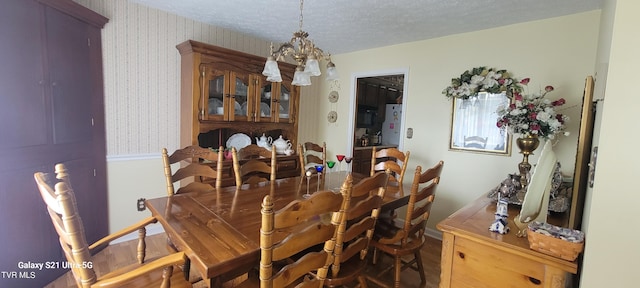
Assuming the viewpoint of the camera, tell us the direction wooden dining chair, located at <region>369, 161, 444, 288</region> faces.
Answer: facing away from the viewer and to the left of the viewer

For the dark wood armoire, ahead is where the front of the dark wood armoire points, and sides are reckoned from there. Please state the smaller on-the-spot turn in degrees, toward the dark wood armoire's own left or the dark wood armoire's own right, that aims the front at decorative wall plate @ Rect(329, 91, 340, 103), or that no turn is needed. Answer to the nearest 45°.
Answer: approximately 45° to the dark wood armoire's own left

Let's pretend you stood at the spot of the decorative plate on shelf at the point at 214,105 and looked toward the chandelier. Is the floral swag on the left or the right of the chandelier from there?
left

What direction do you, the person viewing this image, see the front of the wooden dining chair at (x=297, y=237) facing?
facing away from the viewer and to the left of the viewer

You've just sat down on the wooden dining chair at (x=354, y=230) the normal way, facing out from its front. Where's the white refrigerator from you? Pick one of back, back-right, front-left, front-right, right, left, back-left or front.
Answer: front-right

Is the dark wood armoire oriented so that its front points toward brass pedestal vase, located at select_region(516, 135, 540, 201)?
yes

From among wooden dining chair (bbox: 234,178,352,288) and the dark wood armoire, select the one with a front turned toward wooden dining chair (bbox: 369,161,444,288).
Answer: the dark wood armoire

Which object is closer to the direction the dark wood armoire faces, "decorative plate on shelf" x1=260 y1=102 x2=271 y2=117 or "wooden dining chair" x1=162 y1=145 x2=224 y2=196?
the wooden dining chair

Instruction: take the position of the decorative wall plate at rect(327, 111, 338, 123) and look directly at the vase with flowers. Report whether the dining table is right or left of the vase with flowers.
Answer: right

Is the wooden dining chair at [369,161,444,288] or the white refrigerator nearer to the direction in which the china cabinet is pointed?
the wooden dining chair

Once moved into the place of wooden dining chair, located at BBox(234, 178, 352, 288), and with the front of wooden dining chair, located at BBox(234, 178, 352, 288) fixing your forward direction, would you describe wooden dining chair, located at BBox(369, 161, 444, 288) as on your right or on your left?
on your right

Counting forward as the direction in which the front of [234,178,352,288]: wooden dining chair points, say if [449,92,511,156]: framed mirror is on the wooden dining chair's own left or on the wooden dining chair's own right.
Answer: on the wooden dining chair's own right

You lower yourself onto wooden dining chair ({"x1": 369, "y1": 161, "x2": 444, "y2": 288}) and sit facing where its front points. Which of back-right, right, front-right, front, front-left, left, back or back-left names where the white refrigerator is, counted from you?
front-right

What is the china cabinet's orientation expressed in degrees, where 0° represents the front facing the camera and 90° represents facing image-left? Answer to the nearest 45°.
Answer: approximately 315°

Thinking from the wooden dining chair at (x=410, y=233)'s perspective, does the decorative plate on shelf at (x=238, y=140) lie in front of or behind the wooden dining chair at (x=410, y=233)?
in front
